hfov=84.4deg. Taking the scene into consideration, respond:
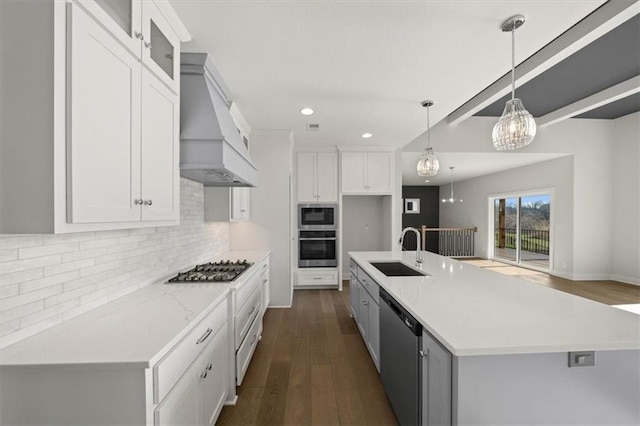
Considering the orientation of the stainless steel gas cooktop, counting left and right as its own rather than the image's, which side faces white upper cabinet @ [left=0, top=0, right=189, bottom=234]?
right

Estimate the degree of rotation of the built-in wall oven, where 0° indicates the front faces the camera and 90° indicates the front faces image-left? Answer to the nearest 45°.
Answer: approximately 0°

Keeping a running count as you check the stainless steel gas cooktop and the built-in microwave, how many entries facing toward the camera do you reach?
1

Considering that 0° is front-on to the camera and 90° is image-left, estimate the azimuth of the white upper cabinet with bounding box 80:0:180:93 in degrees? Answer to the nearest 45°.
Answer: approximately 315°

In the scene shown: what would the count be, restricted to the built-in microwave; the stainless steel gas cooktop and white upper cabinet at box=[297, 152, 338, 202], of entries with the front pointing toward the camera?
2

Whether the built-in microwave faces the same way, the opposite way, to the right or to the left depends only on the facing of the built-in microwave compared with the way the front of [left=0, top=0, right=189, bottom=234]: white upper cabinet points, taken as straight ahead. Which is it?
to the right

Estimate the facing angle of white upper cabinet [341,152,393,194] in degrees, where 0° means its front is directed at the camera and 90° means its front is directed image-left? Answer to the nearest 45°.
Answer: approximately 0°

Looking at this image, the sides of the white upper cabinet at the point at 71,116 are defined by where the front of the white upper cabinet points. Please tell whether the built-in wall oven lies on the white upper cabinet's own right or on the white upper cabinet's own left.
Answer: on the white upper cabinet's own left

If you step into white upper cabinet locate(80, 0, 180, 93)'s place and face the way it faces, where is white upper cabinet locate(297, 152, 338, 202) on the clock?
white upper cabinet locate(297, 152, 338, 202) is roughly at 9 o'clock from white upper cabinet locate(80, 0, 180, 93).

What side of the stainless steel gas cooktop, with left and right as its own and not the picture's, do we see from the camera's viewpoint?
right
